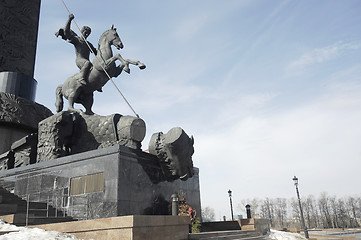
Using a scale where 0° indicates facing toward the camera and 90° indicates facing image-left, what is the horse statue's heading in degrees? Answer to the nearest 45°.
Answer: approximately 270°

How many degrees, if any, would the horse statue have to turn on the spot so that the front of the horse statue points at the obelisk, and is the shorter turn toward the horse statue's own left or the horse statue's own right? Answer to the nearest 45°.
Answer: approximately 135° to the horse statue's own left
